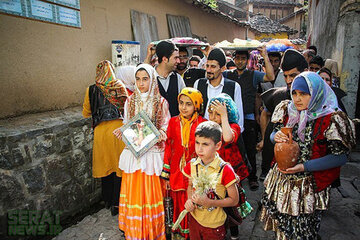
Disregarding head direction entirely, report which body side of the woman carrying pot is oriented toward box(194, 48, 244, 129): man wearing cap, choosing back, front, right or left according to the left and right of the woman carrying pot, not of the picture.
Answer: right

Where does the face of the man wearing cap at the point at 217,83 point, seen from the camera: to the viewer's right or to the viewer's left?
to the viewer's left

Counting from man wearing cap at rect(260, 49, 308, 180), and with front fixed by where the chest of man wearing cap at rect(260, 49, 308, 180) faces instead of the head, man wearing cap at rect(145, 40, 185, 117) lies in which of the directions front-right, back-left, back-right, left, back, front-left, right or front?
front-right

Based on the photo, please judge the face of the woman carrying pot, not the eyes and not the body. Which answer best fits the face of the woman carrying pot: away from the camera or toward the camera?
toward the camera

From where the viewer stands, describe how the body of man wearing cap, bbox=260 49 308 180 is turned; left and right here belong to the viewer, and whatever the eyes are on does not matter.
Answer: facing the viewer and to the left of the viewer

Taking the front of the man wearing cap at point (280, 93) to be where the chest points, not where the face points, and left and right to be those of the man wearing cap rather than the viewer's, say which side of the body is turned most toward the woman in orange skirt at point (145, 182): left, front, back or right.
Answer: front

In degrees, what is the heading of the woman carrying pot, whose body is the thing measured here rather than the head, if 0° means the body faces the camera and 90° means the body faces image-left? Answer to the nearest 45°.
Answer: approximately 45°

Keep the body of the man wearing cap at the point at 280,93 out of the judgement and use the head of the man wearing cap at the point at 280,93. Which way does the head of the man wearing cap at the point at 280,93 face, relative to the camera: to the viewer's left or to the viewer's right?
to the viewer's left

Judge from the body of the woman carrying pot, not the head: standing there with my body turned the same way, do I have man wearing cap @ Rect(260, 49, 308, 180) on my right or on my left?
on my right

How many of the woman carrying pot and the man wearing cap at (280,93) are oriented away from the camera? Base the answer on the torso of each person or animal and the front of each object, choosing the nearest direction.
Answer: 0

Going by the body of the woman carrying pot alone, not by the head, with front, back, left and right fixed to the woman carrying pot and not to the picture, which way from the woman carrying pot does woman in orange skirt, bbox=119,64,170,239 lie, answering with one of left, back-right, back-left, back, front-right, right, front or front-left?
front-right

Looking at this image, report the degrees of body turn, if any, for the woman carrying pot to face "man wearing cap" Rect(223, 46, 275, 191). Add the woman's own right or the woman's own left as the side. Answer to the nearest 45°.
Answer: approximately 90° to the woman's own right
